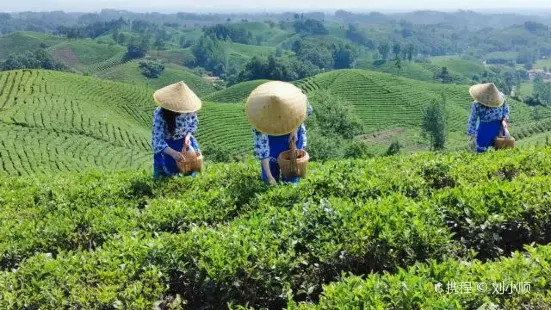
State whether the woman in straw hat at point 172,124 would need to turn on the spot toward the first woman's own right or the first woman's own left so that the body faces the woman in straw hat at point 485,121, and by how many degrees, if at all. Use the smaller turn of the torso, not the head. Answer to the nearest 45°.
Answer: approximately 45° to the first woman's own left

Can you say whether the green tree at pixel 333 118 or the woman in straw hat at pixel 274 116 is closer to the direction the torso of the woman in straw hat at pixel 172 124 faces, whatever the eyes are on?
the woman in straw hat

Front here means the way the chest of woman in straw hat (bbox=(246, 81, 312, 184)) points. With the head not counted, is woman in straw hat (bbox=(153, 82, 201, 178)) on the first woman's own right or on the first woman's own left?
on the first woman's own right

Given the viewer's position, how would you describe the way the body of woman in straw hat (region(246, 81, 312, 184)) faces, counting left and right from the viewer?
facing the viewer

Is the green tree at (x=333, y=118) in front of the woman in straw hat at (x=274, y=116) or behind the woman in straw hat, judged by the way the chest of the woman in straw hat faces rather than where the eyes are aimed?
behind

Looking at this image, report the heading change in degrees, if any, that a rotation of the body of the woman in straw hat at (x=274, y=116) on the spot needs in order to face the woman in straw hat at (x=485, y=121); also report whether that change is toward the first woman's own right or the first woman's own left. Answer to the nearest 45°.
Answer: approximately 135° to the first woman's own left

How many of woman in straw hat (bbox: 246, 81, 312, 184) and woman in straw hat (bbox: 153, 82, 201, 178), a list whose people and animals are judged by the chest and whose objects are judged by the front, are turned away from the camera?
0

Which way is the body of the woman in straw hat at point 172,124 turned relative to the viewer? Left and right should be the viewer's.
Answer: facing the viewer and to the right of the viewer
